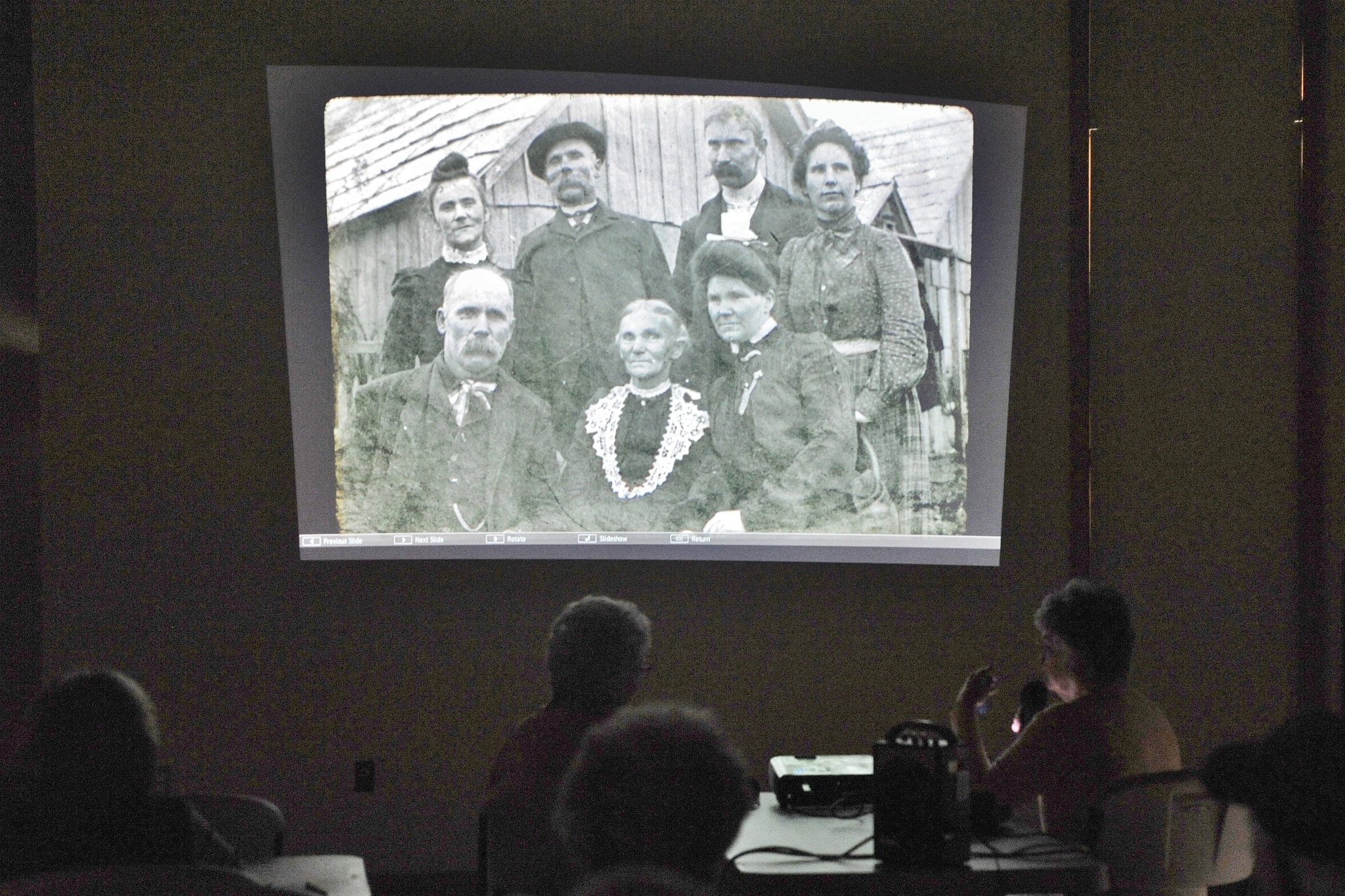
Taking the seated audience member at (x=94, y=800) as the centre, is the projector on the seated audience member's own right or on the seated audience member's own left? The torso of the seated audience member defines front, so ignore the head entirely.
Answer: on the seated audience member's own right

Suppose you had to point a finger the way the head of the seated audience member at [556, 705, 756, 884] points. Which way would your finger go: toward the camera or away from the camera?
away from the camera

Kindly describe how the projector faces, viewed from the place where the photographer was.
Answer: facing away from the viewer

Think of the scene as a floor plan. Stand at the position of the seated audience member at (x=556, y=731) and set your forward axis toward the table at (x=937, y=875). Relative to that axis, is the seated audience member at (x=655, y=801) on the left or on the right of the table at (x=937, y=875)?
right

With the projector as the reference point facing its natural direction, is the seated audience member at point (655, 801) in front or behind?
behind

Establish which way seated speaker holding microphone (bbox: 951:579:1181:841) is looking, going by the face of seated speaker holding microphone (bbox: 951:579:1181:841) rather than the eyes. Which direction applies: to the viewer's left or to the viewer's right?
to the viewer's left

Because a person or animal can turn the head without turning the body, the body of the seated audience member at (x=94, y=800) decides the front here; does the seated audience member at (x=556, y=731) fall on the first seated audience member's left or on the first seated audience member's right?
on the first seated audience member's right

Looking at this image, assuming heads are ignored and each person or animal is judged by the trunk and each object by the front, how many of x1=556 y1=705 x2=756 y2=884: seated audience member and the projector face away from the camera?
2

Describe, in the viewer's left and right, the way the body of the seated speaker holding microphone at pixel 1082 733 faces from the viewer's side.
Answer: facing away from the viewer and to the left of the viewer

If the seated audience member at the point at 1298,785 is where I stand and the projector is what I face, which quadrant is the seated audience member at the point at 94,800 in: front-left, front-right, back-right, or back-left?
front-left

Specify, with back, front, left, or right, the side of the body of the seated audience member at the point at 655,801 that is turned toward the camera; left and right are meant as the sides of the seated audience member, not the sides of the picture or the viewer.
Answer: back

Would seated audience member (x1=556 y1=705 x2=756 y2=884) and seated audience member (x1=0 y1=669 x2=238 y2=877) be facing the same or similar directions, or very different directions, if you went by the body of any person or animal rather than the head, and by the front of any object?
same or similar directions

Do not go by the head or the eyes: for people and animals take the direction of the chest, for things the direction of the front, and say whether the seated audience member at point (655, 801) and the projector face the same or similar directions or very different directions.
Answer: same or similar directions

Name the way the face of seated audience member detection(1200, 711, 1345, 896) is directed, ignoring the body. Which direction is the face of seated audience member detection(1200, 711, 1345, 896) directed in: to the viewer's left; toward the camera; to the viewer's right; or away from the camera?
away from the camera

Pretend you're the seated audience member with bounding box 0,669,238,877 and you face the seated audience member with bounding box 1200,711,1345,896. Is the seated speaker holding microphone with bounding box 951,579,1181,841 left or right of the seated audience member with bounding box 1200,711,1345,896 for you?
left

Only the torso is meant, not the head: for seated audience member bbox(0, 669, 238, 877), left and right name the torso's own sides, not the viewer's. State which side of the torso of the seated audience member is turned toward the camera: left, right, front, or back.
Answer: back
